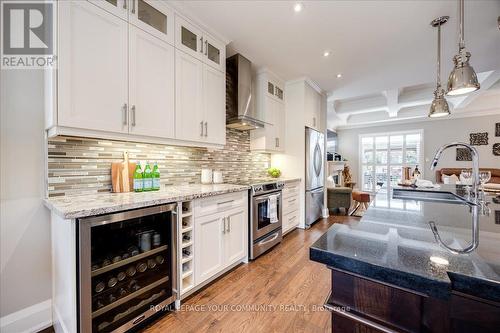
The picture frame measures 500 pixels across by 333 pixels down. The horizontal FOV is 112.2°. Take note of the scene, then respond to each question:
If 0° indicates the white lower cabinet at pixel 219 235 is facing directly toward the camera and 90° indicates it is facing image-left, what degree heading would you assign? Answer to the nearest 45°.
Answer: approximately 315°

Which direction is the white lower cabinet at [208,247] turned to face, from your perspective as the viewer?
facing the viewer and to the right of the viewer

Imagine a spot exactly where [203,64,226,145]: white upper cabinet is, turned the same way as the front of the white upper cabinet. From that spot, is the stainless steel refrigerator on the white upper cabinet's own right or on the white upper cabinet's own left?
on the white upper cabinet's own left

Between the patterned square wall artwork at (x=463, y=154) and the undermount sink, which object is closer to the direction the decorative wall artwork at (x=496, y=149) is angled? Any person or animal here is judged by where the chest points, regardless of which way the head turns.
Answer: the undermount sink

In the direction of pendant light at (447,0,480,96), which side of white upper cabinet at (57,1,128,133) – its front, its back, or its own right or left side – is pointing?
front

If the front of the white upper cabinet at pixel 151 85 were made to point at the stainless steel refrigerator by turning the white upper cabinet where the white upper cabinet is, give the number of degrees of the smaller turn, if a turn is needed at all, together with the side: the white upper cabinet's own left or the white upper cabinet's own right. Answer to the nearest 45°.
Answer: approximately 45° to the white upper cabinet's own left

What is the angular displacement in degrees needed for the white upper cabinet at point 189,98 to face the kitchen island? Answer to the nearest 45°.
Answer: approximately 45° to its right

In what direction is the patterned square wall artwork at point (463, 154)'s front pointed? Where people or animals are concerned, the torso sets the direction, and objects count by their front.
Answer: toward the camera

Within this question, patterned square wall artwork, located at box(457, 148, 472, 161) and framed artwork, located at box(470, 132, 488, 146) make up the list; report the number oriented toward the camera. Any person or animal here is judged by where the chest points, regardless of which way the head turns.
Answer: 2
